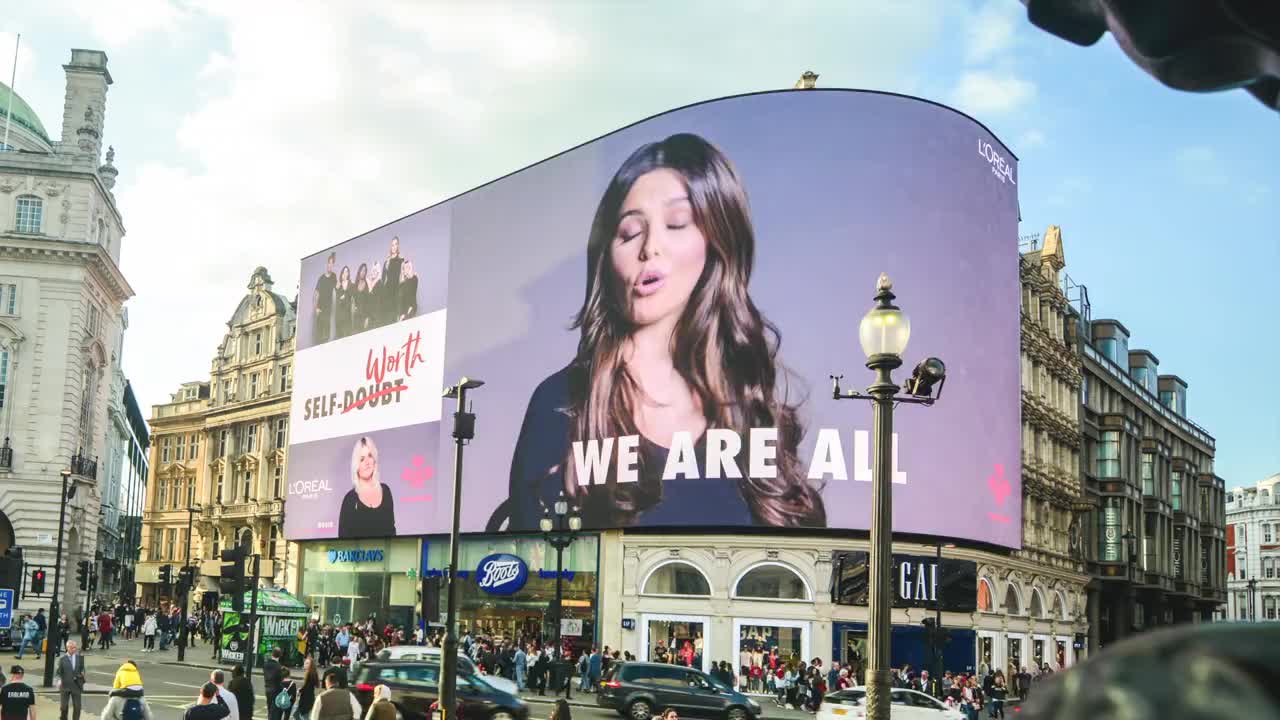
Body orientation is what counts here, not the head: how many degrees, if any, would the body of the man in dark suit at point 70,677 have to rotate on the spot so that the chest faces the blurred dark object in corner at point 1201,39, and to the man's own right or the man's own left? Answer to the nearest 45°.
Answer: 0° — they already face it

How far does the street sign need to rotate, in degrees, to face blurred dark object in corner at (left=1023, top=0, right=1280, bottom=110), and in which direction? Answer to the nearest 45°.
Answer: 0° — it already faces it

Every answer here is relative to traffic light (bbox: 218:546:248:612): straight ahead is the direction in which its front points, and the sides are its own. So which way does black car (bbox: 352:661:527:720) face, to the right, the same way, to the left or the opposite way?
the opposite way
